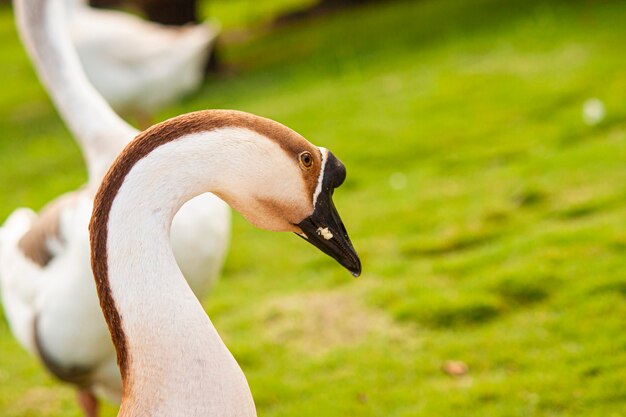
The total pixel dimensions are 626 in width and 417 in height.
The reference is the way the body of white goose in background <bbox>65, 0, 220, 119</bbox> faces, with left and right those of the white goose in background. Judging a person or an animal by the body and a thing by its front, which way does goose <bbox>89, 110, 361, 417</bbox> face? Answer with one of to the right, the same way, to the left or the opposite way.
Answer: the opposite way

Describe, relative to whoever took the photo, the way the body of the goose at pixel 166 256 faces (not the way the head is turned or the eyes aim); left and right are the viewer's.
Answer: facing to the right of the viewer

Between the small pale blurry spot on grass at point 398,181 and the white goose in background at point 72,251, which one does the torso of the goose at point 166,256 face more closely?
the small pale blurry spot on grass

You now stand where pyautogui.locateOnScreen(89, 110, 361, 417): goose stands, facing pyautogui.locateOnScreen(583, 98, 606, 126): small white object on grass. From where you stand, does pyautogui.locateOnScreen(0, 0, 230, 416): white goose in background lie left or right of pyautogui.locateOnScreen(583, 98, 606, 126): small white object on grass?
left

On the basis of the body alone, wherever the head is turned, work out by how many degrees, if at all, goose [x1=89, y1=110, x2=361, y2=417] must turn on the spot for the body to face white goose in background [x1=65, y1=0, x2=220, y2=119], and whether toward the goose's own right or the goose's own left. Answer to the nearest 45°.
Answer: approximately 90° to the goose's own left

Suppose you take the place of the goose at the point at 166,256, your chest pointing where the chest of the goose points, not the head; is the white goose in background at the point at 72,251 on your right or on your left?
on your left

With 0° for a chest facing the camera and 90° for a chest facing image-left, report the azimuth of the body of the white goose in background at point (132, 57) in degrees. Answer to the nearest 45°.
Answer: approximately 90°

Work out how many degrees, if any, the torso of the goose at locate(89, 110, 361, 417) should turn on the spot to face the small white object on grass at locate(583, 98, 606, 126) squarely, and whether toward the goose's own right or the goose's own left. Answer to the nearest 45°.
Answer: approximately 45° to the goose's own left

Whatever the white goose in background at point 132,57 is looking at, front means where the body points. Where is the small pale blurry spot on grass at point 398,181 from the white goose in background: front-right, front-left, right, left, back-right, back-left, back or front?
back-left

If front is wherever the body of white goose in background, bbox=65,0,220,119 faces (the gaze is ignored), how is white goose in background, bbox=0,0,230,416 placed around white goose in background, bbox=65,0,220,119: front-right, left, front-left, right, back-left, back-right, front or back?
left

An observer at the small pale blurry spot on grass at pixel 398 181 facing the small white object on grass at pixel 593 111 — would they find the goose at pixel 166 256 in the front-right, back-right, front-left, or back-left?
back-right

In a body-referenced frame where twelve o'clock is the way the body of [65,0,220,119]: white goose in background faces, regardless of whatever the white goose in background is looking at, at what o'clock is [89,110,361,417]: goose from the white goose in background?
The goose is roughly at 9 o'clock from the white goose in background.

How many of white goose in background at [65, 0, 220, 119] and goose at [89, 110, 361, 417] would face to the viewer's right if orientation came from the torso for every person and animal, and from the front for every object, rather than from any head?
1
